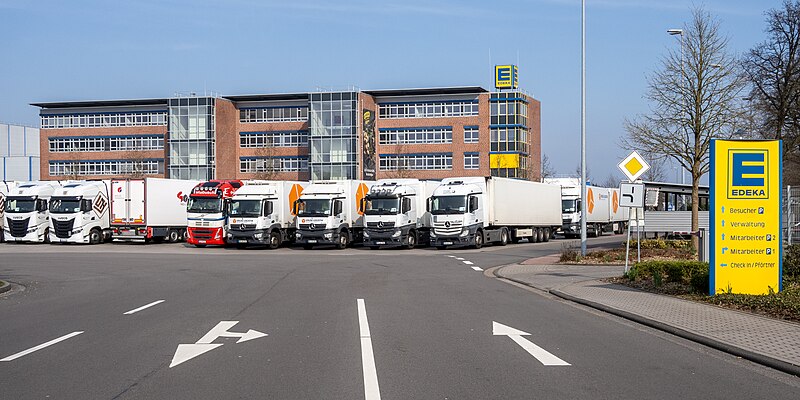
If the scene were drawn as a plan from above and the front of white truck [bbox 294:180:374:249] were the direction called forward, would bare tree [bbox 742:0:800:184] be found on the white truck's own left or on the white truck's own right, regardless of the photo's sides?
on the white truck's own left

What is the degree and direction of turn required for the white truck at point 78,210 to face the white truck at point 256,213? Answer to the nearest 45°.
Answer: approximately 90° to its left

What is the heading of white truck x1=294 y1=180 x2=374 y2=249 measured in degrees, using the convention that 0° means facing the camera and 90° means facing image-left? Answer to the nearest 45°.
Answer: approximately 45°

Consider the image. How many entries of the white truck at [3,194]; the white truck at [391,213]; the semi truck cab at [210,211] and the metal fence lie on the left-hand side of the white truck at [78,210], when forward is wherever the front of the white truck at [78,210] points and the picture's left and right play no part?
3

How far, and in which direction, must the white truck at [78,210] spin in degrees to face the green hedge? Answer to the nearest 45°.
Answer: approximately 45° to its left

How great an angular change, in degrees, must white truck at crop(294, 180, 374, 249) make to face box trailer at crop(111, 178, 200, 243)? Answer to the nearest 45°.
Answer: approximately 90° to its right

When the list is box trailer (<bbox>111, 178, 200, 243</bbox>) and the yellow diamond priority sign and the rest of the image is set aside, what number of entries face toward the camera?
1

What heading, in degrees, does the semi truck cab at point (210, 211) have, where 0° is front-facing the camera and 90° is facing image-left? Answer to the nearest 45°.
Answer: approximately 45°

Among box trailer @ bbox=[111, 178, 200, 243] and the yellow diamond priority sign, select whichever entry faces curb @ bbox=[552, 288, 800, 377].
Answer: the yellow diamond priority sign

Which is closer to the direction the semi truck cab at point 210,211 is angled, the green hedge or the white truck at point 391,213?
the green hedge

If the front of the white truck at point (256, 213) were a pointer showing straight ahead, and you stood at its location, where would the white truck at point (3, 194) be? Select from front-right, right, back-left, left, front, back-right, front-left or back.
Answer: right

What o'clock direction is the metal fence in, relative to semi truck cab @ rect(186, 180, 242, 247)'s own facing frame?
The metal fence is roughly at 9 o'clock from the semi truck cab.
